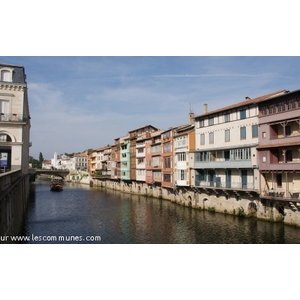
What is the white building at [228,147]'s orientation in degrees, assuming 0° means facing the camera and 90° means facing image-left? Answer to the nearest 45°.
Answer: approximately 45°

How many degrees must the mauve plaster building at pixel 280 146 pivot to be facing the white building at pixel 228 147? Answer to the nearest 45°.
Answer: approximately 90° to its right

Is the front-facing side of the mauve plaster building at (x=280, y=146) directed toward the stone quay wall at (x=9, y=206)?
yes

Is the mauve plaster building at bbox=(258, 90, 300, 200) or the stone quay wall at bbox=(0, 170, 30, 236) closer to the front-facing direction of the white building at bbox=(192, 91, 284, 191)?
the stone quay wall

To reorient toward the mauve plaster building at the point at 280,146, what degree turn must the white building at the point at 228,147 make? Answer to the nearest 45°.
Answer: approximately 90° to its left
